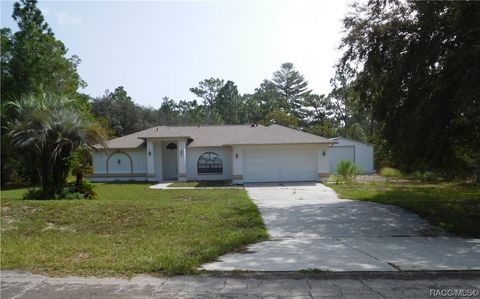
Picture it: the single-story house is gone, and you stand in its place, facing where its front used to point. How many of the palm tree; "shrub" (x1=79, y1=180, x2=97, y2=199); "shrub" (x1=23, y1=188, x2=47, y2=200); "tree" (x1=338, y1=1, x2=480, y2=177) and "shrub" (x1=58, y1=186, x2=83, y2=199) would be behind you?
0

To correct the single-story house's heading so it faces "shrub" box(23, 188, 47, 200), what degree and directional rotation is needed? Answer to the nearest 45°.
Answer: approximately 45° to its right

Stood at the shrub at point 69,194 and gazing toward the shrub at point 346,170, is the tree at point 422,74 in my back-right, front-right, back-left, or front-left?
front-right

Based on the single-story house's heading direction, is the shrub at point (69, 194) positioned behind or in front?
in front

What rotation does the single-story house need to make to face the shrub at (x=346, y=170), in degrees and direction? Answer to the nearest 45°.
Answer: approximately 45° to its left

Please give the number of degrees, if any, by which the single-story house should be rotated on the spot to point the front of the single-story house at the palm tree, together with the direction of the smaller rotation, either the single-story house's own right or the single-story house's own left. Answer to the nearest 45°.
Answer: approximately 45° to the single-story house's own right

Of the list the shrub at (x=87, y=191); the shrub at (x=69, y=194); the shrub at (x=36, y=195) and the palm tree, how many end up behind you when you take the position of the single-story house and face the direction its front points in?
0

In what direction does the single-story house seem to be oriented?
toward the camera

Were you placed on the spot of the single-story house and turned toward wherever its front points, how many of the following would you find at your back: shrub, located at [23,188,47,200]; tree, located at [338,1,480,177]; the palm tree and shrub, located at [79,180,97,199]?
0

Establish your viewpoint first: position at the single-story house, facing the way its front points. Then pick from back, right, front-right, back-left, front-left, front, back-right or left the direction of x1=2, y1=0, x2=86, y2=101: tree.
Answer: right

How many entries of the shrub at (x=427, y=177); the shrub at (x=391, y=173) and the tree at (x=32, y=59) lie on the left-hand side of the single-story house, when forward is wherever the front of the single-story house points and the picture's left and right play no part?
2

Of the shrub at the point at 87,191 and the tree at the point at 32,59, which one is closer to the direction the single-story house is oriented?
the shrub

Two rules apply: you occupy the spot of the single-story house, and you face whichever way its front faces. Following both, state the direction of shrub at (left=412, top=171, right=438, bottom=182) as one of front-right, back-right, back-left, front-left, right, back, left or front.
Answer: left
